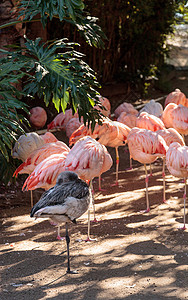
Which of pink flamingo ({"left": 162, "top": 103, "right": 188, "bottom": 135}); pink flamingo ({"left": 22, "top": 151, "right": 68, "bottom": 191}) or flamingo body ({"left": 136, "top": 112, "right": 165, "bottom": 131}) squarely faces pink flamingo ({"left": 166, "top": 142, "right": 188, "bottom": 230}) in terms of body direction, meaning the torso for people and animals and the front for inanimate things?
pink flamingo ({"left": 22, "top": 151, "right": 68, "bottom": 191})

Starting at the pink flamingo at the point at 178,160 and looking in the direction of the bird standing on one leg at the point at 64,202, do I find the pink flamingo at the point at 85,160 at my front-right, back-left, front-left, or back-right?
front-right

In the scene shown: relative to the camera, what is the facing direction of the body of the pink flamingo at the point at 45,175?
to the viewer's right

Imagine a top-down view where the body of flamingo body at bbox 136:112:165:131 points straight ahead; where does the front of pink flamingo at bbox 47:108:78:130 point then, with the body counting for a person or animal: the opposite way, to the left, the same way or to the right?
the opposite way

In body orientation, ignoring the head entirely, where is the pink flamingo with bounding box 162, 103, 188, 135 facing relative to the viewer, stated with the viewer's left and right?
facing to the left of the viewer

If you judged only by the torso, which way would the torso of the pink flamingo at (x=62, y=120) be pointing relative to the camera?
to the viewer's right

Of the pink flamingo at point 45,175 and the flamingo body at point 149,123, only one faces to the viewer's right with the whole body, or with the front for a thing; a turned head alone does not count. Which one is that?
the pink flamingo

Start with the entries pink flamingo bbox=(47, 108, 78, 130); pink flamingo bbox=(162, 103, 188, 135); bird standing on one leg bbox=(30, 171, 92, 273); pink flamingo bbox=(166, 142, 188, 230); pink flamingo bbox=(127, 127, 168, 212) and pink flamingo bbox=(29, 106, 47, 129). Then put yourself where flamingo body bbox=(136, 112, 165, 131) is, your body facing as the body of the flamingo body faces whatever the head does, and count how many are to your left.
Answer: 3

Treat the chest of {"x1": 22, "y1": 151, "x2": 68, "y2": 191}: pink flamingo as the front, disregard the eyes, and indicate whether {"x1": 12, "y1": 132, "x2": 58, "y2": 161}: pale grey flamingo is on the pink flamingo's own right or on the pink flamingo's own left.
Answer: on the pink flamingo's own left

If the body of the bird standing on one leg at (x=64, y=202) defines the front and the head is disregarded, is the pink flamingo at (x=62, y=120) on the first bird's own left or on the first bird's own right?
on the first bird's own left
